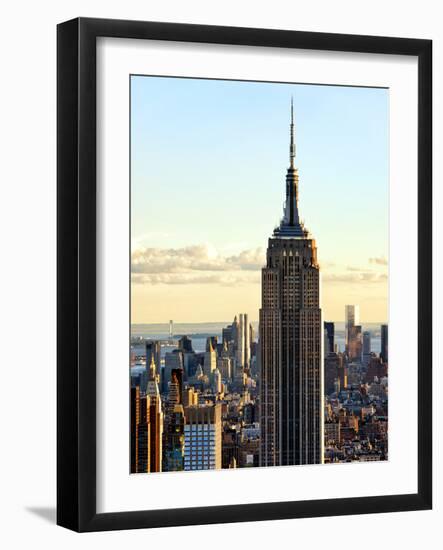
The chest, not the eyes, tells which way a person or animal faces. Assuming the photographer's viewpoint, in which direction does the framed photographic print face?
facing the viewer and to the right of the viewer
